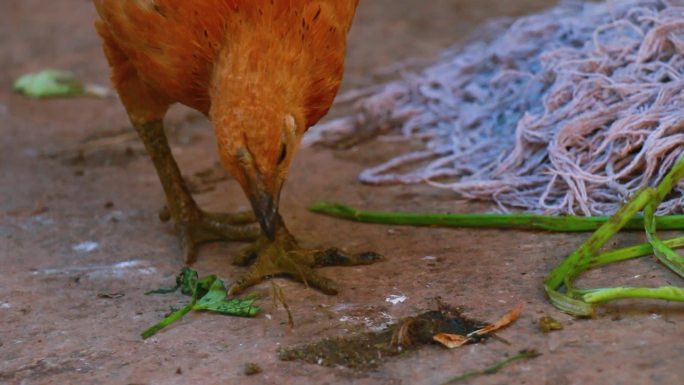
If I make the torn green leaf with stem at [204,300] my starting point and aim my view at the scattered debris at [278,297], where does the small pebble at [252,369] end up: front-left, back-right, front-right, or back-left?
front-right

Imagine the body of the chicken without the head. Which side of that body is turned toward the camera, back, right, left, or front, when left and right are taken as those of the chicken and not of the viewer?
front

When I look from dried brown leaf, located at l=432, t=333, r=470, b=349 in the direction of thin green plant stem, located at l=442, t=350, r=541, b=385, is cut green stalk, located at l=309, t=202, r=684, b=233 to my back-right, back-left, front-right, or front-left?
back-left
